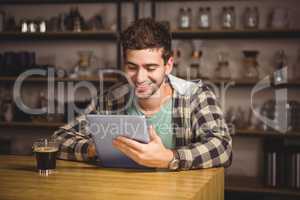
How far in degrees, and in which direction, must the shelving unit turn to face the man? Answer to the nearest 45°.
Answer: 0° — it already faces them

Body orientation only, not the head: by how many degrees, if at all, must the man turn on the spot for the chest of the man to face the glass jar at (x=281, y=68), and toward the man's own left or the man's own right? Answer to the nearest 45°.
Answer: approximately 180°

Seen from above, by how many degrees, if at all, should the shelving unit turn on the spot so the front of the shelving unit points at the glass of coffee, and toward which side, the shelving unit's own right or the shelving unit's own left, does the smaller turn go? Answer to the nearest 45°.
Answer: approximately 45° to the shelving unit's own right

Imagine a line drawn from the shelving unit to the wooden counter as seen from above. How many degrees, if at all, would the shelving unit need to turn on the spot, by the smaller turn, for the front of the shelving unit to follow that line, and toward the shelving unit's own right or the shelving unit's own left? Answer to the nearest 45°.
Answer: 0° — it already faces it

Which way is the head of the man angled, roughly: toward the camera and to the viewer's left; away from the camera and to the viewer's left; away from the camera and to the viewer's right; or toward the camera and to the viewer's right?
toward the camera and to the viewer's left

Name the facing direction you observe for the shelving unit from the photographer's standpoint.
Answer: facing the viewer

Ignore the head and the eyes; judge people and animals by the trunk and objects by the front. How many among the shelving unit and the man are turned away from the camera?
0

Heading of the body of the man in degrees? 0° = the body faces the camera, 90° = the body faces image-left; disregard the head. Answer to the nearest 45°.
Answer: approximately 45°

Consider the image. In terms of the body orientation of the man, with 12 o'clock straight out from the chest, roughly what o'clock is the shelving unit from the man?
The shelving unit is roughly at 5 o'clock from the man.

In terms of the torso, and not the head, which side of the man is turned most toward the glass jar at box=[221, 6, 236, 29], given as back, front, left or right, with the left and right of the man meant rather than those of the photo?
back

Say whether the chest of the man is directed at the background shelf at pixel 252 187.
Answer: no
